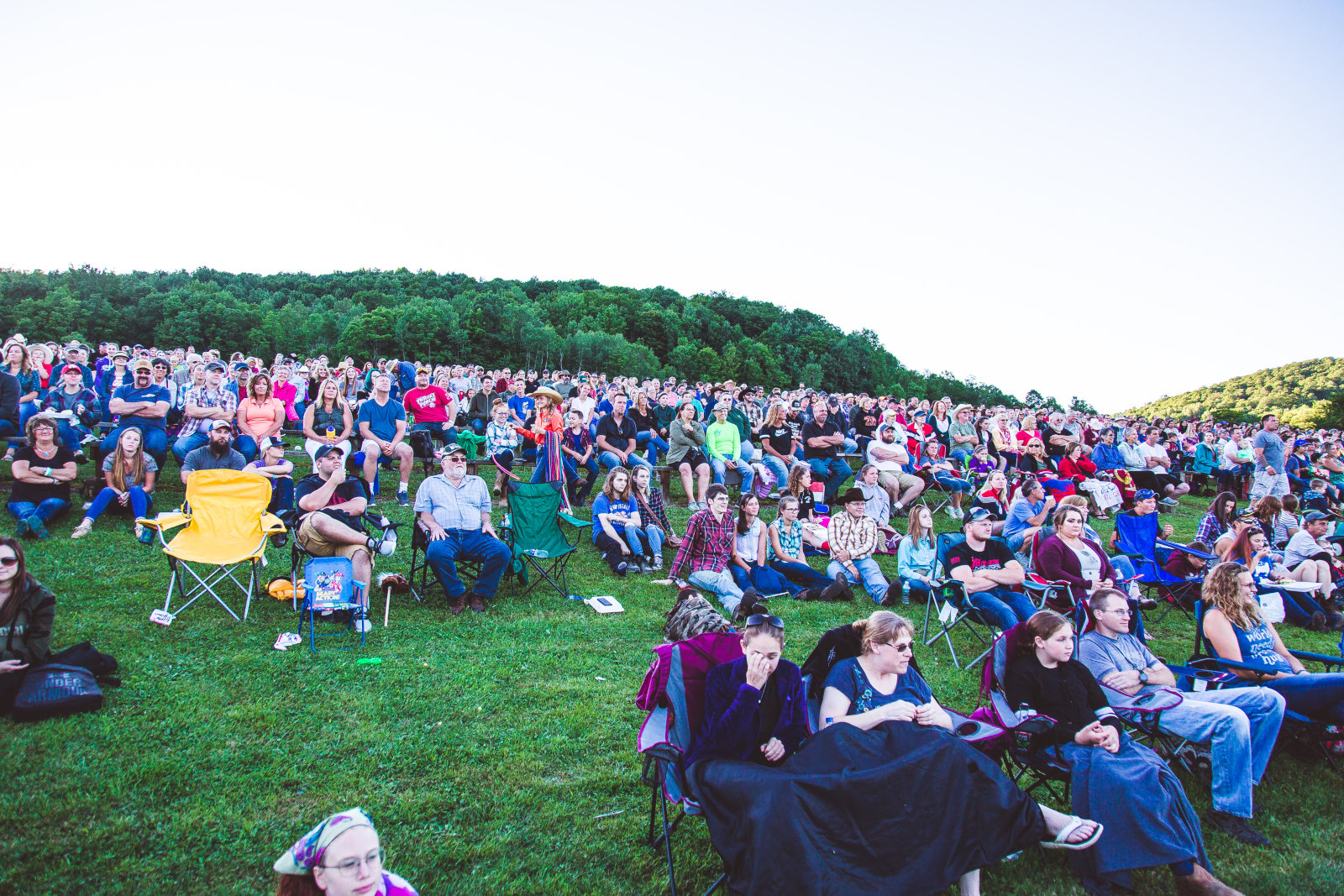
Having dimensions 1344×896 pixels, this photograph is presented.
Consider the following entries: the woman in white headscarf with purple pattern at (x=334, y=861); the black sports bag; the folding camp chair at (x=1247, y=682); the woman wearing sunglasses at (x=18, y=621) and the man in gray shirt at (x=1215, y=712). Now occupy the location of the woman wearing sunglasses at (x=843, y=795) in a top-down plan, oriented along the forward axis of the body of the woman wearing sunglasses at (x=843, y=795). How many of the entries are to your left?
2

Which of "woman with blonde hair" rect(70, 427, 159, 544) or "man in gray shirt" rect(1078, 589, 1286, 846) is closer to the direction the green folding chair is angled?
the man in gray shirt

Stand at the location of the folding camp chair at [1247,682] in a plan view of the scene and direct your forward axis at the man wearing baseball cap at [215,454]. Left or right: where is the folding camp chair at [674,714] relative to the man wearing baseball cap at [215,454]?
left

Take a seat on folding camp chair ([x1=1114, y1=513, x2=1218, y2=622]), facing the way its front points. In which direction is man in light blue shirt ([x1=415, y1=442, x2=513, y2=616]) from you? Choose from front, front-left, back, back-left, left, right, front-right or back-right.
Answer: right

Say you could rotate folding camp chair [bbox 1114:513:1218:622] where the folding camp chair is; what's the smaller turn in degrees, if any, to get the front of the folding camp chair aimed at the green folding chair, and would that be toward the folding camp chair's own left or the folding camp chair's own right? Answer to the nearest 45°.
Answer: approximately 90° to the folding camp chair's own right

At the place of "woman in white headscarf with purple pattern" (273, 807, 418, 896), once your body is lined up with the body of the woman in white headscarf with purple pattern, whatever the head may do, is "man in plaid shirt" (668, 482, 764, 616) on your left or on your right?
on your left

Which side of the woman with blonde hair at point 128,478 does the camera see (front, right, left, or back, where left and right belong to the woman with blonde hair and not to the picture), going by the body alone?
front

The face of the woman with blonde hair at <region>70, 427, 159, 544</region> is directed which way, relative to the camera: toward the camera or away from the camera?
toward the camera

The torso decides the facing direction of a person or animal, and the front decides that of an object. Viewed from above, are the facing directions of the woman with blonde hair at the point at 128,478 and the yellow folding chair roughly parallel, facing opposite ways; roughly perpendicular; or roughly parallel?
roughly parallel

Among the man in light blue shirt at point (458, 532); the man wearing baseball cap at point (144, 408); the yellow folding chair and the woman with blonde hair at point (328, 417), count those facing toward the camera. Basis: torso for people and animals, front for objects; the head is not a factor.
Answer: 4
